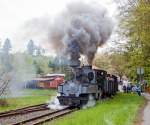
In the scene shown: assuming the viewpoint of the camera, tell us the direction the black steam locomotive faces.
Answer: facing the viewer and to the left of the viewer

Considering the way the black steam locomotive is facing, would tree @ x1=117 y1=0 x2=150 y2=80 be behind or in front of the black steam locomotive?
behind
